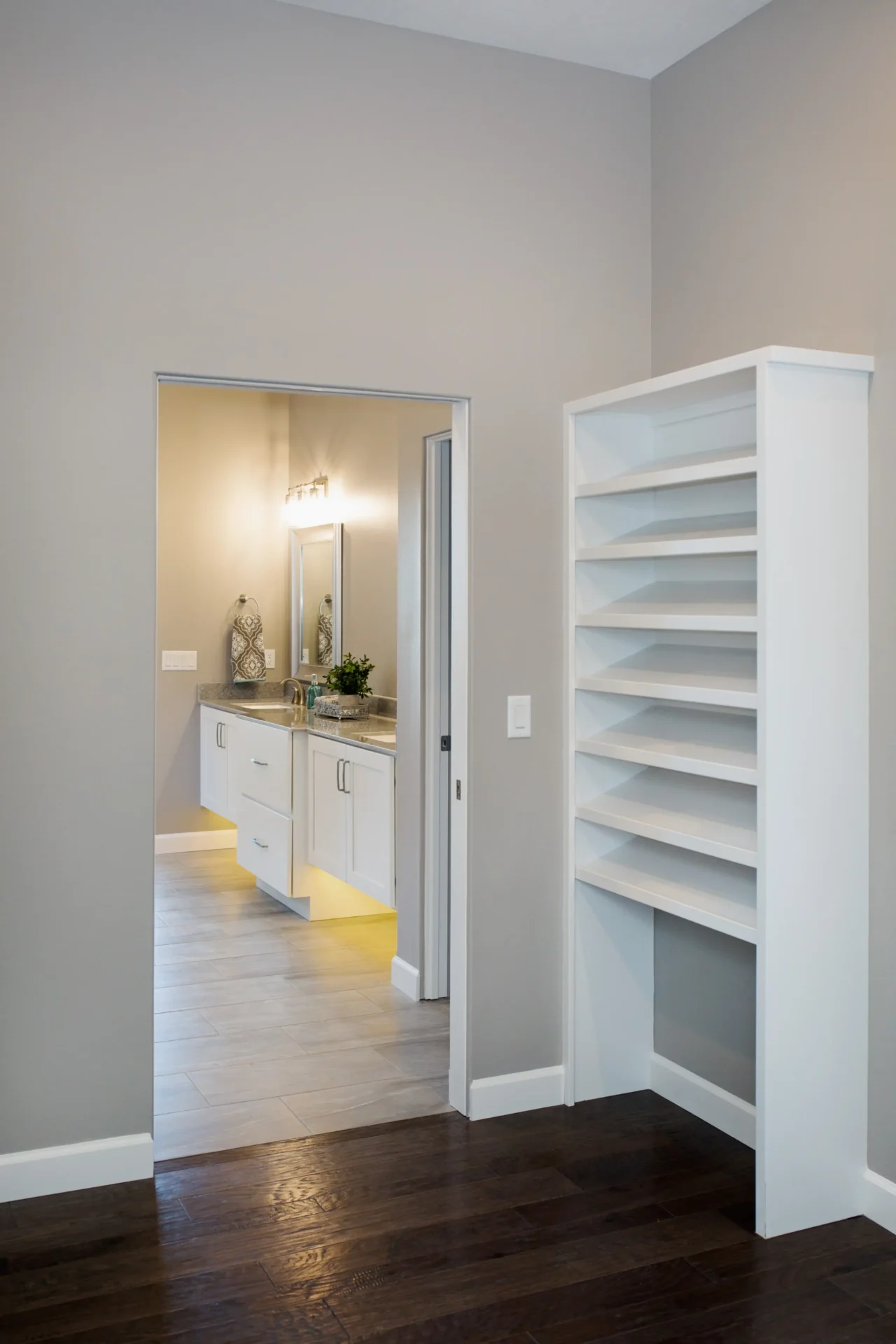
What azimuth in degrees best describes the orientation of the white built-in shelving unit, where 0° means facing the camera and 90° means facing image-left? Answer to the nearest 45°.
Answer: approximately 45°

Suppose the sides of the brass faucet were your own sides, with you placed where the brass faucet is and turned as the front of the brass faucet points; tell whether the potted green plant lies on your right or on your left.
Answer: on your left

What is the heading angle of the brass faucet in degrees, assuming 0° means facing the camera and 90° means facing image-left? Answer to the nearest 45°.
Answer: approximately 45°

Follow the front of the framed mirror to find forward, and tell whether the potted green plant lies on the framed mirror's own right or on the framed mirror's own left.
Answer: on the framed mirror's own left

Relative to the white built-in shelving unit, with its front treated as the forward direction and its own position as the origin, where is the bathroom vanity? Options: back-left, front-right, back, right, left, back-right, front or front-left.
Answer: right

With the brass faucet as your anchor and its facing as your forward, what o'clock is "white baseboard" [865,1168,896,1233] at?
The white baseboard is roughly at 10 o'clock from the brass faucet.

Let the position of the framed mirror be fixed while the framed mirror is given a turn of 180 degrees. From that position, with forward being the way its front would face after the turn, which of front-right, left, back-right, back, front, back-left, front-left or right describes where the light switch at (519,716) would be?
back-right

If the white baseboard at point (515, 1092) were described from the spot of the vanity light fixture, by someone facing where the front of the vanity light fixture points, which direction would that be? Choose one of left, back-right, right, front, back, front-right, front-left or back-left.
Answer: front-left

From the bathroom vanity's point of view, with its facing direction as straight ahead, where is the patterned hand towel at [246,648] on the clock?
The patterned hand towel is roughly at 4 o'clock from the bathroom vanity.

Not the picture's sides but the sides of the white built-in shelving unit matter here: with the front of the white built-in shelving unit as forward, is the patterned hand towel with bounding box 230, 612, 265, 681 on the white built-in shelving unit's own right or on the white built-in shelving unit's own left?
on the white built-in shelving unit's own right

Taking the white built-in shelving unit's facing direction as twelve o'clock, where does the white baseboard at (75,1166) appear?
The white baseboard is roughly at 1 o'clock from the white built-in shelving unit.

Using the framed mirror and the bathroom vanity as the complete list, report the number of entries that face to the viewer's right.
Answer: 0
